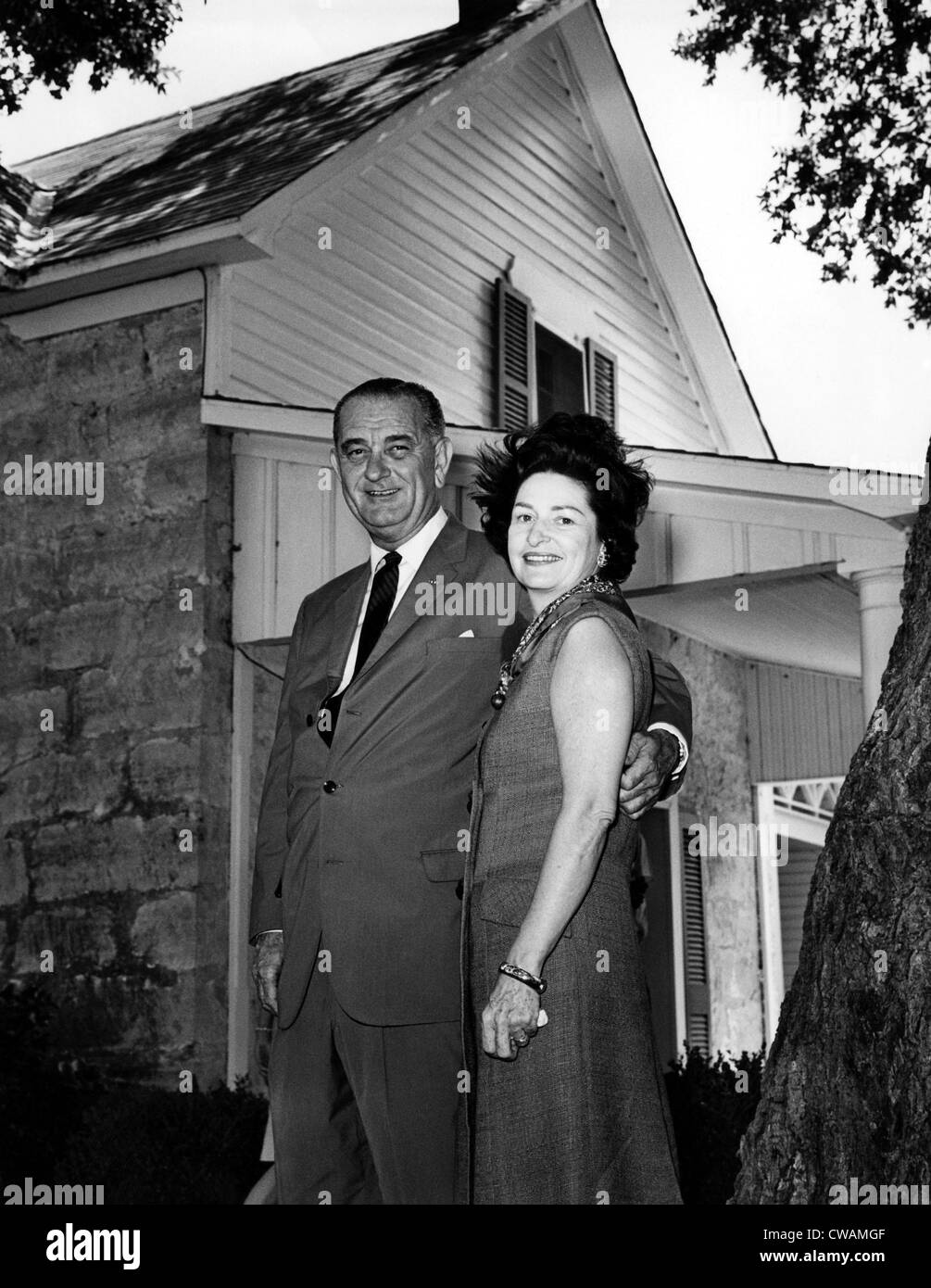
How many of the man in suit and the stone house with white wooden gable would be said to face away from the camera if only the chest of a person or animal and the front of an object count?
0

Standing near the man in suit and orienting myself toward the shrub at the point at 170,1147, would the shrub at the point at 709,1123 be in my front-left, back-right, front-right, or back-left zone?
front-right

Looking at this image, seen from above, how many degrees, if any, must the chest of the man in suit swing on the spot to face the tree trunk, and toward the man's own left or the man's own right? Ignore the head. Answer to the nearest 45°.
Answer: approximately 90° to the man's own left

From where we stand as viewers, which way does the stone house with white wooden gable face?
facing the viewer and to the right of the viewer

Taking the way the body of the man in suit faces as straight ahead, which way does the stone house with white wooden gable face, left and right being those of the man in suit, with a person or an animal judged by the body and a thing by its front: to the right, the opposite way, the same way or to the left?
to the left

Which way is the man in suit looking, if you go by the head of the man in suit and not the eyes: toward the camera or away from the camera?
toward the camera

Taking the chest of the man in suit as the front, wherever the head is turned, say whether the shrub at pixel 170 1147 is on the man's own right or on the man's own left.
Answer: on the man's own right

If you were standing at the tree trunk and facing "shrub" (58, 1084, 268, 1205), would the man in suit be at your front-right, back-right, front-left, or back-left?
front-left

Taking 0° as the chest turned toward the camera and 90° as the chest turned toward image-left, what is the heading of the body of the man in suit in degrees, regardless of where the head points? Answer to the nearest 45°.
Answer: approximately 45°

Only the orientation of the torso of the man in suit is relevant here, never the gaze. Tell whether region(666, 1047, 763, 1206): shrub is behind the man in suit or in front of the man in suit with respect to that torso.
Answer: behind
